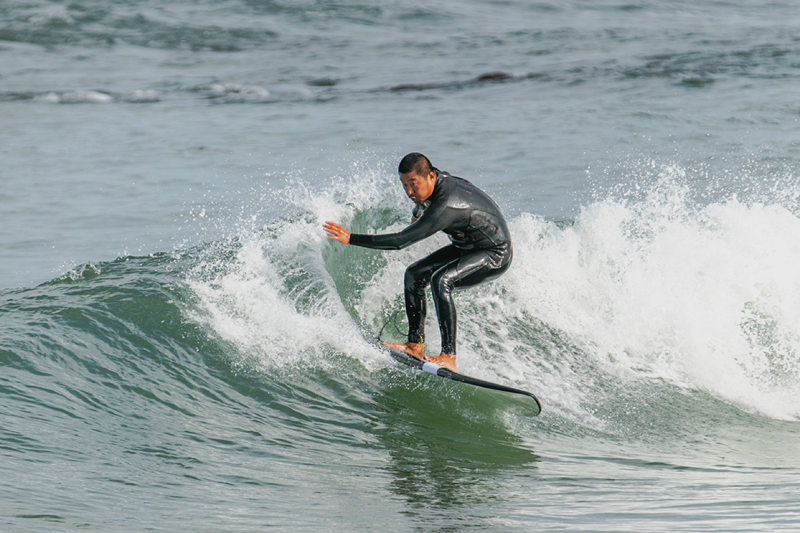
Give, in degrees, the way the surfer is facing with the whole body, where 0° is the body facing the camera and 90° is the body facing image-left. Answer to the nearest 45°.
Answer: approximately 90°

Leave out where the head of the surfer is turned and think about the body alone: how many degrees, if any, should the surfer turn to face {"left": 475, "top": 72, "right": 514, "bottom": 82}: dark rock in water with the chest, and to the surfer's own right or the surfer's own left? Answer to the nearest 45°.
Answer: approximately 90° to the surfer's own right

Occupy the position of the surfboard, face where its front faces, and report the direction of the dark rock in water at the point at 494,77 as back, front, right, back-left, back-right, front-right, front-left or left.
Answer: back-left

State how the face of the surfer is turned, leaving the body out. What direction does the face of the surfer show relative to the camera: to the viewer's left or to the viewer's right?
to the viewer's left
